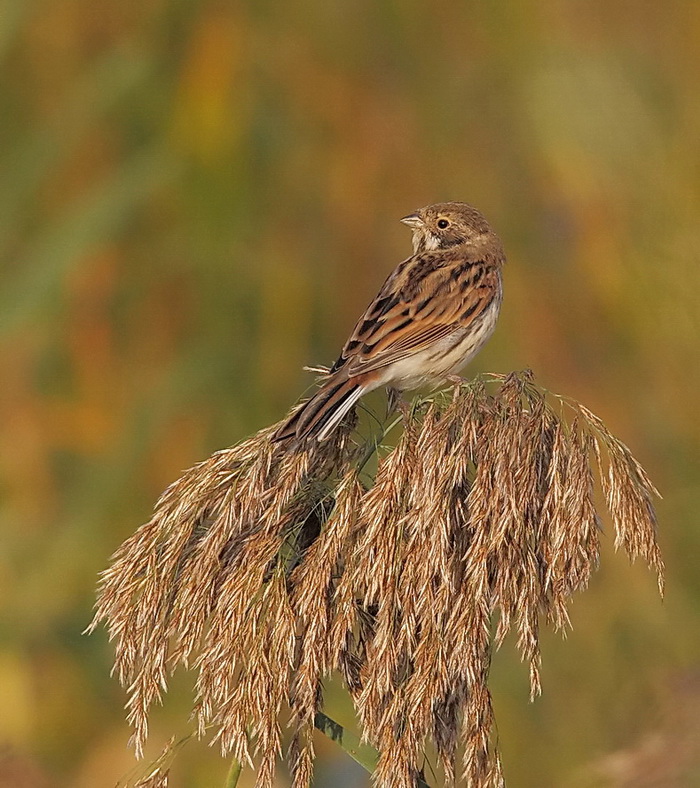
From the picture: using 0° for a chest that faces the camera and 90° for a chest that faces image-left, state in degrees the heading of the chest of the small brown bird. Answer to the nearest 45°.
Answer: approximately 270°
